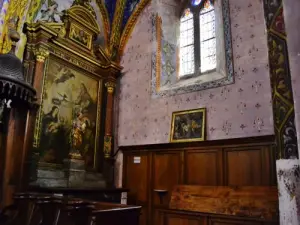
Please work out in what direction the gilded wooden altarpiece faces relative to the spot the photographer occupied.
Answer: facing the viewer and to the right of the viewer

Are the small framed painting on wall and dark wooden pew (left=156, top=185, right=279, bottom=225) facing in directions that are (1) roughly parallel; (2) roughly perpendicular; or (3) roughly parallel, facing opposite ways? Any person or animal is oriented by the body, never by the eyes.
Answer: roughly parallel

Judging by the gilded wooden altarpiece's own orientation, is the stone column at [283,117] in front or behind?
in front

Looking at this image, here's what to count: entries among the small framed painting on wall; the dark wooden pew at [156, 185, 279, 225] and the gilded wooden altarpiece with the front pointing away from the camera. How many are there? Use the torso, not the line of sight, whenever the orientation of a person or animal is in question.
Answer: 0

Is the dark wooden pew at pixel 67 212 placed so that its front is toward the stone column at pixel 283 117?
no

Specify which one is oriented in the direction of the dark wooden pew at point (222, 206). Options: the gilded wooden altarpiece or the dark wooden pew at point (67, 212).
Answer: the gilded wooden altarpiece

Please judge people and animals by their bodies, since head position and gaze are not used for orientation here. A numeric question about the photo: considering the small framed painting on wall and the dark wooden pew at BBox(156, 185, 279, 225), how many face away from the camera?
0

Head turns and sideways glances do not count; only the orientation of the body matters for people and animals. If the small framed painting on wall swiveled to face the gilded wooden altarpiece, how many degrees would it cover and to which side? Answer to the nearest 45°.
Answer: approximately 45° to its right

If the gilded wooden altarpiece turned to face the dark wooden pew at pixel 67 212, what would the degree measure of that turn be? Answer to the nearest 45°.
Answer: approximately 45° to its right

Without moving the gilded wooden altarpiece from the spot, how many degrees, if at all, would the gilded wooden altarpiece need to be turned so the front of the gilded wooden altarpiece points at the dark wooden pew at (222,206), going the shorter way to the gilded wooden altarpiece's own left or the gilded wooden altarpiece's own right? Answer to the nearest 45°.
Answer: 0° — it already faces it

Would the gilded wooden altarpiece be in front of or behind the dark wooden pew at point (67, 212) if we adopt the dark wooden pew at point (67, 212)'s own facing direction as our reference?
in front

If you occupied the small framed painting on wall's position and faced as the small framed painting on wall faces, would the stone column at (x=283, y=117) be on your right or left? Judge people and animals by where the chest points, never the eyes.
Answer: on your left

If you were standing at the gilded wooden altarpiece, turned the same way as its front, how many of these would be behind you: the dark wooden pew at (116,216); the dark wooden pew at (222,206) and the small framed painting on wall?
0

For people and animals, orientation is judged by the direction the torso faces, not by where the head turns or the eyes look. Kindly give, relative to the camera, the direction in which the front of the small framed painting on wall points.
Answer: facing the viewer and to the left of the viewer

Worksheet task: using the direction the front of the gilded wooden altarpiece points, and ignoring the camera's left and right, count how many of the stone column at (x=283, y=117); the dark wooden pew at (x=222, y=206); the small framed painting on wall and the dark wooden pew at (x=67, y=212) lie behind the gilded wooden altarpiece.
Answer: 0

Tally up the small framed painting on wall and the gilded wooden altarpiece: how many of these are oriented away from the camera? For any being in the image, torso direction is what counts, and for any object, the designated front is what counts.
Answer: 0

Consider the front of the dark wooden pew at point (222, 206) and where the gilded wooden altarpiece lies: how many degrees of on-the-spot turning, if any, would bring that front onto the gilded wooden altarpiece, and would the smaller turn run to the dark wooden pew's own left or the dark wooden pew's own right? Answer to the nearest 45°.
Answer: approximately 45° to the dark wooden pew's own right

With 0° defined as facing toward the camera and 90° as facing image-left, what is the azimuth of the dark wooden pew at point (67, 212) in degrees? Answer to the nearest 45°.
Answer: approximately 135°

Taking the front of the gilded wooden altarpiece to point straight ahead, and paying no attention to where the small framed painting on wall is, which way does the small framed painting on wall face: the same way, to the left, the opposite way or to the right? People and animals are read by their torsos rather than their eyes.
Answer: to the right

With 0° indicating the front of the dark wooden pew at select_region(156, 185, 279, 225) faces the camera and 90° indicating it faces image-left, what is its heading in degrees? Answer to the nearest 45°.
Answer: approximately 45°
